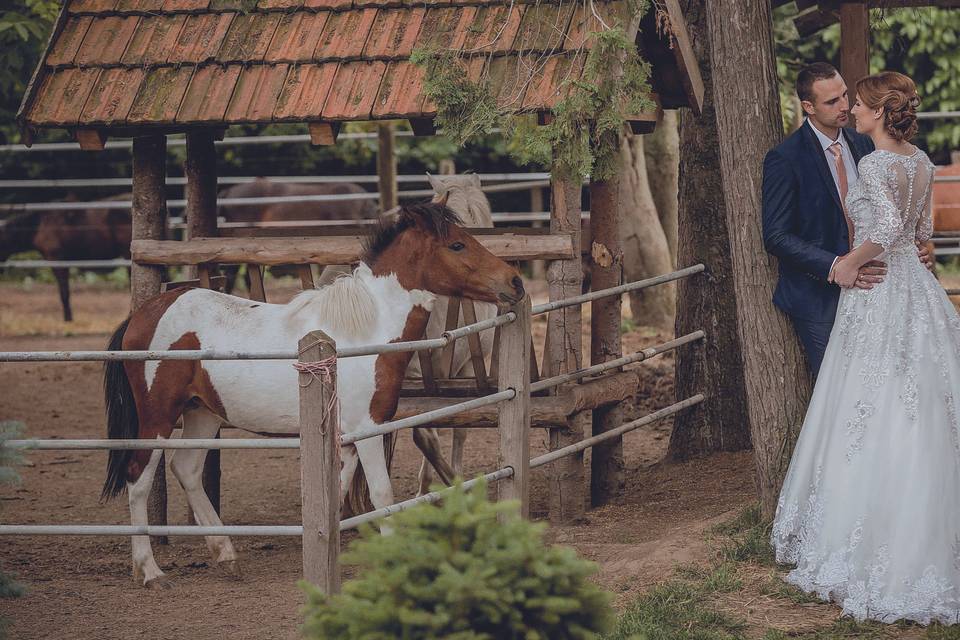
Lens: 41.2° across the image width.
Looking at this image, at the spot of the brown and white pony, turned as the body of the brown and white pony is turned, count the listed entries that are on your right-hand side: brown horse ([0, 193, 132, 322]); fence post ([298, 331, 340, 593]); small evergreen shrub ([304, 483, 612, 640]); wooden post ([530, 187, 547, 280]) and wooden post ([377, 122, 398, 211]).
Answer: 2

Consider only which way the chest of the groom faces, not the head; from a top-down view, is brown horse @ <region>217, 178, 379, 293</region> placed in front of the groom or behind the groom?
behind

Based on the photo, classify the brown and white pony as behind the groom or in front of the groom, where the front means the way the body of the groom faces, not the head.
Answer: behind

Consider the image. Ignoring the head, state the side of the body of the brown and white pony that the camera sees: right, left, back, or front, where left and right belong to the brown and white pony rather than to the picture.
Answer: right

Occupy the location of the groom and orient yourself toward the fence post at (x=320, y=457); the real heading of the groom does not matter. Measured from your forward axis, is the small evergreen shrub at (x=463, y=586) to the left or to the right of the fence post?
left

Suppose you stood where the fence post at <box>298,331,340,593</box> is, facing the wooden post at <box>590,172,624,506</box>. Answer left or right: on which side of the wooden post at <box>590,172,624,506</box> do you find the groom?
right

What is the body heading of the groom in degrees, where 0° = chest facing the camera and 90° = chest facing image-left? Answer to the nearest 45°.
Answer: approximately 315°

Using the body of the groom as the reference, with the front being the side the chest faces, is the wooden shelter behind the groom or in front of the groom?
behind

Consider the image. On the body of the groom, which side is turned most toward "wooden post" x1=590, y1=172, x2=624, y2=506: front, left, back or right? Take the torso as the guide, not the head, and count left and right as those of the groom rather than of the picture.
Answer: back
